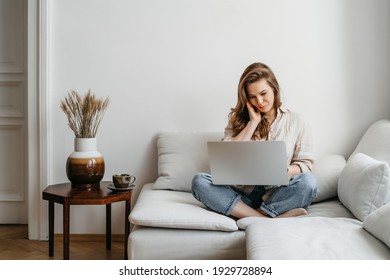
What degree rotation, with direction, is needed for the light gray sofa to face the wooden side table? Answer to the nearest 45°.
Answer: approximately 90° to its right

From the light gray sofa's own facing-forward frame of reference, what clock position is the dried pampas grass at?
The dried pampas grass is roughly at 4 o'clock from the light gray sofa.

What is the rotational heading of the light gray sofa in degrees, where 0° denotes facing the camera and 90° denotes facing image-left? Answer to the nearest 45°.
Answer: approximately 0°
